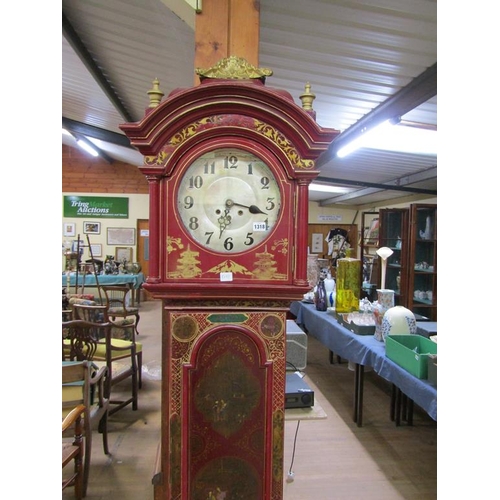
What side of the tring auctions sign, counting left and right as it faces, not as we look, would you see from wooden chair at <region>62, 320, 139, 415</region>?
front

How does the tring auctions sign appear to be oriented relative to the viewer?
toward the camera

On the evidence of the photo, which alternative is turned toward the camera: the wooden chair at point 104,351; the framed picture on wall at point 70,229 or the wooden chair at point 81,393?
the framed picture on wall

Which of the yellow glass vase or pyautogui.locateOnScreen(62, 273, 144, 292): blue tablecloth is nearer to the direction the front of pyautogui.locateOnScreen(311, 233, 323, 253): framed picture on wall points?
the yellow glass vase

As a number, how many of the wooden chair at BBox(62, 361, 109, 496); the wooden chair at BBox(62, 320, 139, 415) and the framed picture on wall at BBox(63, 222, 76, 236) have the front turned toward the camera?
1

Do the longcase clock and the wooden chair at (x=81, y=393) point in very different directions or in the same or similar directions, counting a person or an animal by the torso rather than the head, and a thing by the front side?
very different directions

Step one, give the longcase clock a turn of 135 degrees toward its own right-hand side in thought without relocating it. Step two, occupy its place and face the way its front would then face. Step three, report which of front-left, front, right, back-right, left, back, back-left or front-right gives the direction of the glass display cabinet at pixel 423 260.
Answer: right

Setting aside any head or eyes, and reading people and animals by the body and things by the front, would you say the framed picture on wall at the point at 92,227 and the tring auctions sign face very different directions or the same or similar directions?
same or similar directions

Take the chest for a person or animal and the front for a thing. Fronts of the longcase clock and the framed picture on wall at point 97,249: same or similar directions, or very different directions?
same or similar directions

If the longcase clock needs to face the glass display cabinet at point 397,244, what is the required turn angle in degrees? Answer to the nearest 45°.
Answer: approximately 135° to its left

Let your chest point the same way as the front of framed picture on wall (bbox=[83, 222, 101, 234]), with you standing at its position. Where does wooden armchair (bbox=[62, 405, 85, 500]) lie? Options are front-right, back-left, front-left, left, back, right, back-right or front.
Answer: front

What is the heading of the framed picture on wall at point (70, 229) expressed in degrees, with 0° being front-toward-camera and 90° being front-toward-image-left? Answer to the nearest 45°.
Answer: approximately 0°
